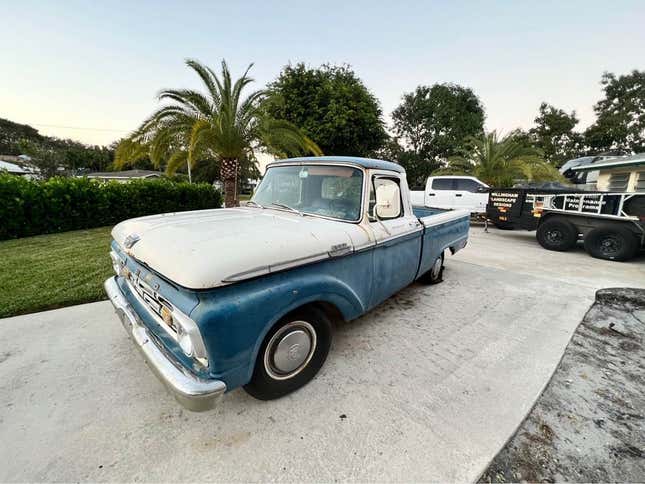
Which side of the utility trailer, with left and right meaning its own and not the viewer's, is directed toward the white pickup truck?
front

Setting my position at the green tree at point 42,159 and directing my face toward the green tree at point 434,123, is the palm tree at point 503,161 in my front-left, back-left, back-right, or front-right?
front-right

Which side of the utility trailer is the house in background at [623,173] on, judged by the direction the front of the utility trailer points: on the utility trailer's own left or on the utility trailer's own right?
on the utility trailer's own right

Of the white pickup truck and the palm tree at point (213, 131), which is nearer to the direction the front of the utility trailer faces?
the white pickup truck

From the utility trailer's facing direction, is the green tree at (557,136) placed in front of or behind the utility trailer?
in front

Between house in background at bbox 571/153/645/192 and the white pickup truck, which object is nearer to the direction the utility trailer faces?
the white pickup truck

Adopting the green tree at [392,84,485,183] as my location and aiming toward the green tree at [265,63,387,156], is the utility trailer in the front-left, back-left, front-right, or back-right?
front-left

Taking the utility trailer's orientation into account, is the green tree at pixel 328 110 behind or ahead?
ahead

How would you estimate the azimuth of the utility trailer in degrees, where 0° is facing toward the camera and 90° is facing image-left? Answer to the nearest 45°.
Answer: approximately 135°

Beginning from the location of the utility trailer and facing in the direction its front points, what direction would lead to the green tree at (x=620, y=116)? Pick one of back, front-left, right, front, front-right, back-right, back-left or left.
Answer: front-right
